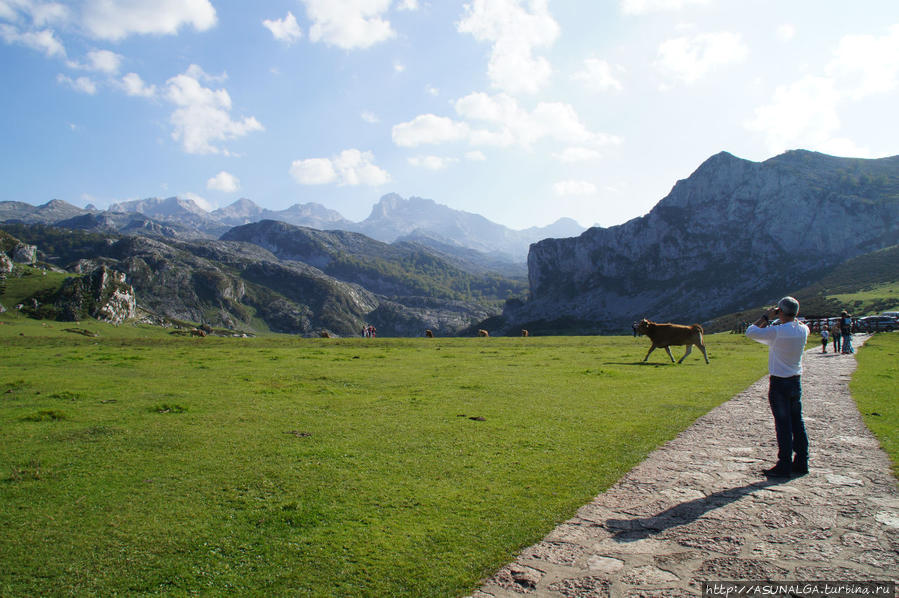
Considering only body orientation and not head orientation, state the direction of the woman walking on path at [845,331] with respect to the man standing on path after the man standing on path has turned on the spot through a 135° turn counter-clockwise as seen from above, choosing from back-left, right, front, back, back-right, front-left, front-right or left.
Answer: back

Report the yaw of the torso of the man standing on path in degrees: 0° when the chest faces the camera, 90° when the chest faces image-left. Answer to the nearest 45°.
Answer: approximately 135°

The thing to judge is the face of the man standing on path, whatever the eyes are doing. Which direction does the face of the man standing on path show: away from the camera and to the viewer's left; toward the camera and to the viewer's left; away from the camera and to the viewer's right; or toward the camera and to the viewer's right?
away from the camera and to the viewer's left
